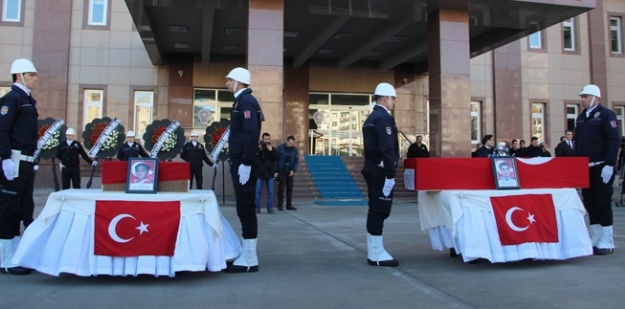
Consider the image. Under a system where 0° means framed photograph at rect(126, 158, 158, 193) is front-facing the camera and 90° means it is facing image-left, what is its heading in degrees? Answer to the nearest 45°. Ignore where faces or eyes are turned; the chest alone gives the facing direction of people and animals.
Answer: approximately 0°

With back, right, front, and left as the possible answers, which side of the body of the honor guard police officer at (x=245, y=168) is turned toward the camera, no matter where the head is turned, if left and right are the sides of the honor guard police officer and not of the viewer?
left

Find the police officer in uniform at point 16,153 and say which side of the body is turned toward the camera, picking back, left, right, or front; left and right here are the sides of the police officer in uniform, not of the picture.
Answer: right

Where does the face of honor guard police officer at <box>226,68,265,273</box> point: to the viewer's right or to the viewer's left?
to the viewer's left

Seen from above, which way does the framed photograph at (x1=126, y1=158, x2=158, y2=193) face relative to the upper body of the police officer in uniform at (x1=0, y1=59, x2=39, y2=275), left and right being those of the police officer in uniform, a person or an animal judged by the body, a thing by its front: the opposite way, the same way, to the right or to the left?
to the right

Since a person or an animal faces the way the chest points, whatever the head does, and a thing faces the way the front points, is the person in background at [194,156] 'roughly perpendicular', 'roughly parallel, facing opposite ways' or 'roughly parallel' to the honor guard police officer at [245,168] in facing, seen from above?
roughly perpendicular

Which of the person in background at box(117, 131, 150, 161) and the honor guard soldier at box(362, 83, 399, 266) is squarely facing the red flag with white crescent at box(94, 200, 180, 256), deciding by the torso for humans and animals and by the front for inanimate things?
the person in background
